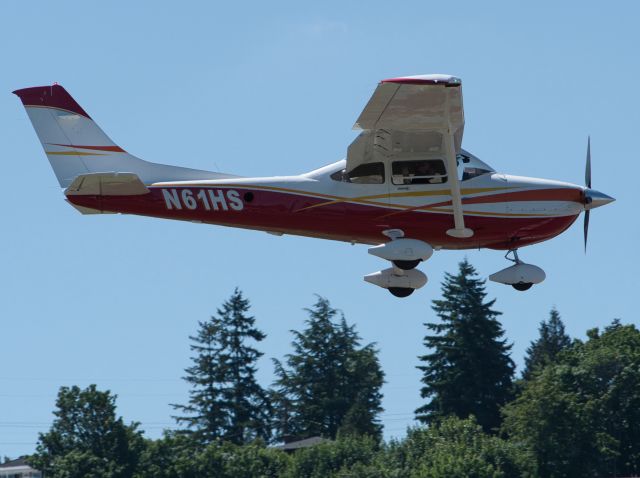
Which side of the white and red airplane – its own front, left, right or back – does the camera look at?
right
